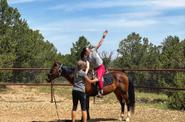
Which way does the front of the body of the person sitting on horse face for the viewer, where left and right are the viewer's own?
facing the viewer and to the left of the viewer

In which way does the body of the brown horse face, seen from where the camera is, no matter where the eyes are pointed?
to the viewer's left
